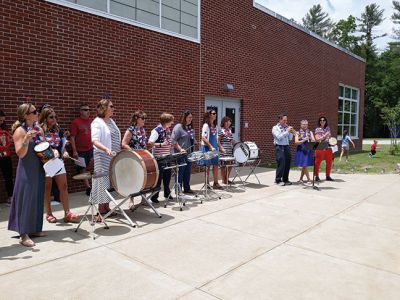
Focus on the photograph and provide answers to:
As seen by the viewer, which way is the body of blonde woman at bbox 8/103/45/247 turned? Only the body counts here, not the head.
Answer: to the viewer's right

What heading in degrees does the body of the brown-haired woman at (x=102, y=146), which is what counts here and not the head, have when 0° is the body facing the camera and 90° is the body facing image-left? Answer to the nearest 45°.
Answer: approximately 270°

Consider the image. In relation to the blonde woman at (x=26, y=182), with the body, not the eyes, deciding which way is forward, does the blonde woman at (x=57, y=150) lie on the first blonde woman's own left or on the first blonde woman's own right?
on the first blonde woman's own left

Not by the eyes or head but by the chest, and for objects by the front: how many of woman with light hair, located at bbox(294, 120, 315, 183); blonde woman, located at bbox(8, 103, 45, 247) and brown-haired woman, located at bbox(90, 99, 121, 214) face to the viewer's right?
2

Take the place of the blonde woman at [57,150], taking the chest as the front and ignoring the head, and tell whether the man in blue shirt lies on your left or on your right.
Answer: on your left

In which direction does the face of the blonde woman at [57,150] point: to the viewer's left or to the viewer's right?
to the viewer's right

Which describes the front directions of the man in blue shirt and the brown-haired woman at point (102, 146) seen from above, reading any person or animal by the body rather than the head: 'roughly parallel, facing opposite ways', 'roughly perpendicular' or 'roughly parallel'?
roughly perpendicular

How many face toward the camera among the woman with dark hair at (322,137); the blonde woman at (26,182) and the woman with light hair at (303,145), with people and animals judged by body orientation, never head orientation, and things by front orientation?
2

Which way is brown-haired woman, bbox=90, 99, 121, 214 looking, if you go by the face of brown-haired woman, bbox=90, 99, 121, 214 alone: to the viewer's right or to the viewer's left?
to the viewer's right
